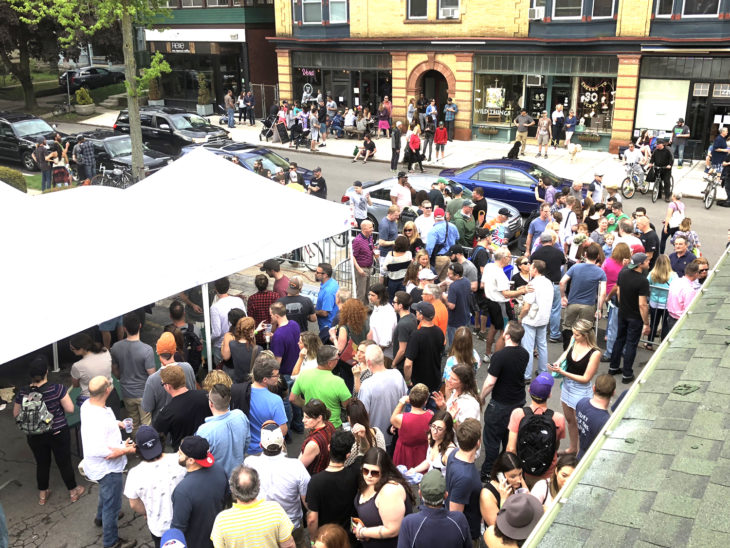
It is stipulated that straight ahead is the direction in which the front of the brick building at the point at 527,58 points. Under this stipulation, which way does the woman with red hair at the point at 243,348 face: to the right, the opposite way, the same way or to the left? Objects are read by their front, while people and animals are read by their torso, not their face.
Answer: the opposite way

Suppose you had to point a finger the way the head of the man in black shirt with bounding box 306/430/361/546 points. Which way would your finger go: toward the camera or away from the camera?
away from the camera

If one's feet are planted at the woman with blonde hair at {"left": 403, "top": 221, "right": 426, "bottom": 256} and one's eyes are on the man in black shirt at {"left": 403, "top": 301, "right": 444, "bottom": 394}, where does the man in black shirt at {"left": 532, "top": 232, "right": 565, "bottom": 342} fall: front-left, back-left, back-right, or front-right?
front-left

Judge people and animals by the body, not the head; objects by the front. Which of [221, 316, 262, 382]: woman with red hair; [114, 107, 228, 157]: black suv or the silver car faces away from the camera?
the woman with red hair

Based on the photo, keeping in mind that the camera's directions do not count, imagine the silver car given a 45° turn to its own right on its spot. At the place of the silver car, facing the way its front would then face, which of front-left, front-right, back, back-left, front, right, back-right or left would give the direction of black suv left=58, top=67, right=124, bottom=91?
back-right

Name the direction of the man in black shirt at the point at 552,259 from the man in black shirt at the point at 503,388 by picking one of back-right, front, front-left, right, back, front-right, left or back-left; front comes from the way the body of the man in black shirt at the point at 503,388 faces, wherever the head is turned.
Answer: front-right

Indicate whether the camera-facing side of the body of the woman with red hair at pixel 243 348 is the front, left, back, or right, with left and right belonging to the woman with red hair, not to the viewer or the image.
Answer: back

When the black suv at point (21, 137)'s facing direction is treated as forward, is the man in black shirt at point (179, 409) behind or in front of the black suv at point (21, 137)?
in front

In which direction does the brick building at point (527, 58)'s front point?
toward the camera

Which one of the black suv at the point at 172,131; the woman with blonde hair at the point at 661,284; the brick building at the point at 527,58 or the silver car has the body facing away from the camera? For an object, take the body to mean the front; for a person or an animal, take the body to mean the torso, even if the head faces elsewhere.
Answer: the woman with blonde hair

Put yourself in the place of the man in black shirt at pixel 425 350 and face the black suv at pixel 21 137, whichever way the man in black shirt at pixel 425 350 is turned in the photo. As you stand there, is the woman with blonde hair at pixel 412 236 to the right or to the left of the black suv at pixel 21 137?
right

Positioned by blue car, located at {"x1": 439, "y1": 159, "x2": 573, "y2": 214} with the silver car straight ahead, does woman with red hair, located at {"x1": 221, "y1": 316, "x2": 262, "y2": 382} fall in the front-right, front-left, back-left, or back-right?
front-left

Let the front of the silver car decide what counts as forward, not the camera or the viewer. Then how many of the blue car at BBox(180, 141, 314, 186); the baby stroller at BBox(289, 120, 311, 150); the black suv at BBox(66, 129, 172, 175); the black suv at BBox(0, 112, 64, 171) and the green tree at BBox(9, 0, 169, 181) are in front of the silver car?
0

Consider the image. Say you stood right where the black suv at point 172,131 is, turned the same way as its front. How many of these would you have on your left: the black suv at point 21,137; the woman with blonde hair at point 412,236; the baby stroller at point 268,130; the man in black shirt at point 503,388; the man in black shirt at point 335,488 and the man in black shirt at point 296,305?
1

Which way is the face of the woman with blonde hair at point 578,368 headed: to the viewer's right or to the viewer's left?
to the viewer's left

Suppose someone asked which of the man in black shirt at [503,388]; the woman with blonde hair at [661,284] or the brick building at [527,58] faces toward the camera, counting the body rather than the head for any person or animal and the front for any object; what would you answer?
the brick building

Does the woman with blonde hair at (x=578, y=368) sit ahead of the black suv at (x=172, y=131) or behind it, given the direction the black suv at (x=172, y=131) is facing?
ahead
